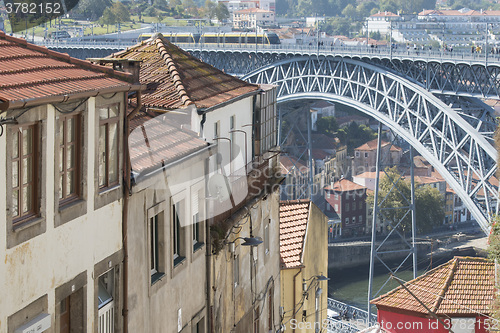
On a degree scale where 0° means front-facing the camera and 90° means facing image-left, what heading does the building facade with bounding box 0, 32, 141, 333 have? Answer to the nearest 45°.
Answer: approximately 315°

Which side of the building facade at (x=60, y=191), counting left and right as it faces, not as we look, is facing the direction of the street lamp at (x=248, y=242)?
left

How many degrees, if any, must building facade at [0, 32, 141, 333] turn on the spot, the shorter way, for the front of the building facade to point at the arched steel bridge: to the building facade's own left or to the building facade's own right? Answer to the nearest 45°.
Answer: approximately 90° to the building facade's own left

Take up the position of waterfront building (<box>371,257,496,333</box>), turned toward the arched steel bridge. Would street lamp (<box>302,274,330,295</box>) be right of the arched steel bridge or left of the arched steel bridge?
left

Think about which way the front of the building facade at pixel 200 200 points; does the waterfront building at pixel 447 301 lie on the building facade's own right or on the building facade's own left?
on the building facade's own left

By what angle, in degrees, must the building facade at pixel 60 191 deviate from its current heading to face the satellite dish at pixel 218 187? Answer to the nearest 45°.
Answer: approximately 90° to its left

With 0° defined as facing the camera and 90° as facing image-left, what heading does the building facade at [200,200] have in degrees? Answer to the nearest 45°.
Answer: approximately 315°
